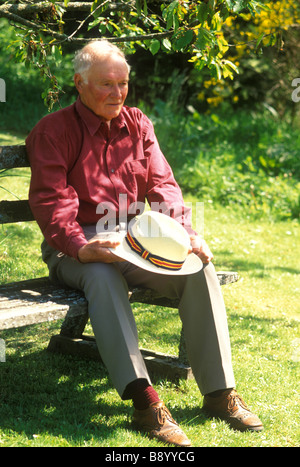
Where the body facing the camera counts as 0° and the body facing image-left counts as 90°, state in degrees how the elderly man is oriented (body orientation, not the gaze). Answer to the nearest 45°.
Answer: approximately 315°

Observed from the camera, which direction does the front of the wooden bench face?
facing the viewer and to the right of the viewer

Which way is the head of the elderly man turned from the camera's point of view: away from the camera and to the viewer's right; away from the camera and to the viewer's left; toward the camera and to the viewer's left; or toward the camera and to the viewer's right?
toward the camera and to the viewer's right
